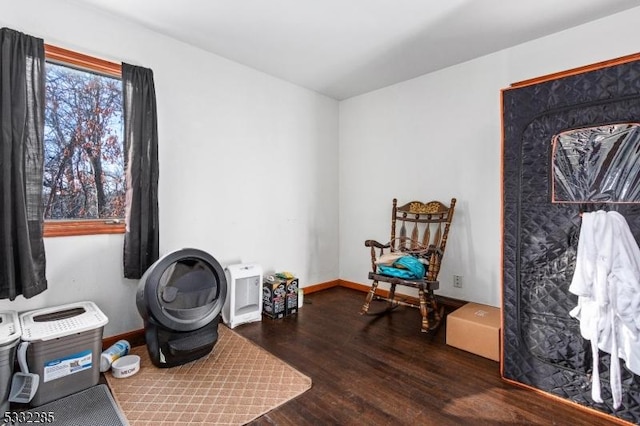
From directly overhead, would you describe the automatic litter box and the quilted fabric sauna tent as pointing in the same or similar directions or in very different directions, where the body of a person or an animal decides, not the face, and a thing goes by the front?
very different directions

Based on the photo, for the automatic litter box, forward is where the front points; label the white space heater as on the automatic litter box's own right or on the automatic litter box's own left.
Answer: on the automatic litter box's own left

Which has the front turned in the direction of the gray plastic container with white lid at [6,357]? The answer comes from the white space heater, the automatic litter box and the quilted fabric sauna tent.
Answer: the quilted fabric sauna tent

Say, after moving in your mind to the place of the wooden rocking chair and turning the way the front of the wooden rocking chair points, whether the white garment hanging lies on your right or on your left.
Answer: on your left

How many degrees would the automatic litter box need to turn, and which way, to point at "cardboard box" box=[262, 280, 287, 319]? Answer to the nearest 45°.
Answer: approximately 90° to its left

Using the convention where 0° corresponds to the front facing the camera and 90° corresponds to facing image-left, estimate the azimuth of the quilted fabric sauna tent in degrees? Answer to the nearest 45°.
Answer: approximately 45°

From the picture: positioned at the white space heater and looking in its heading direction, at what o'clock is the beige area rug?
The beige area rug is roughly at 2 o'clock from the white space heater.
